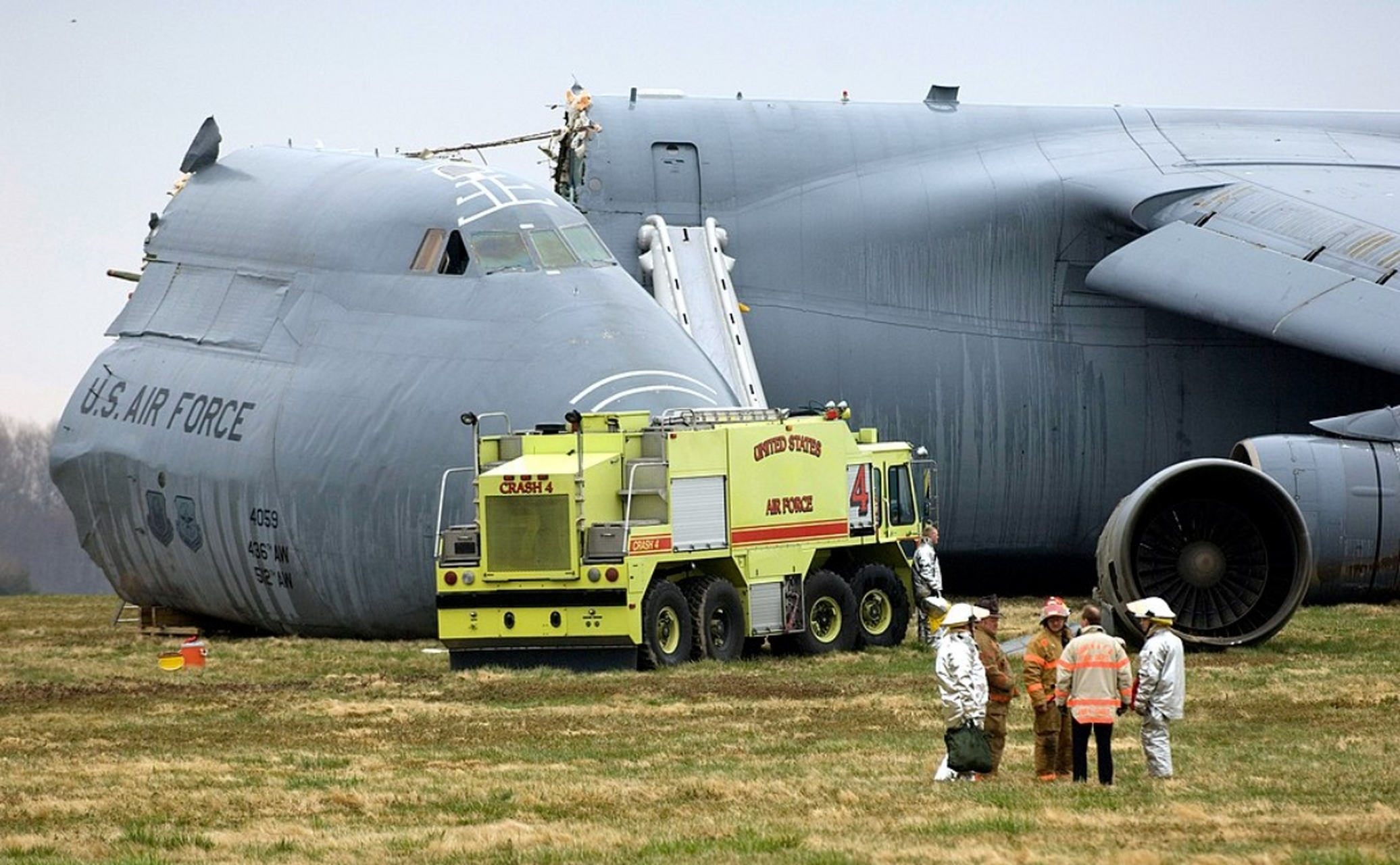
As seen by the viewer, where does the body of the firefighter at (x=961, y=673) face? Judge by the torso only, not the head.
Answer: to the viewer's right

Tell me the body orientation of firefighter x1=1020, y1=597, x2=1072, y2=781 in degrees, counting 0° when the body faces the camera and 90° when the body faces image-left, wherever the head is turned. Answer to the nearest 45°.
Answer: approximately 315°

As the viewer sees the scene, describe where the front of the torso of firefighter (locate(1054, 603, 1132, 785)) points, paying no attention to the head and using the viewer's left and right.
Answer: facing away from the viewer

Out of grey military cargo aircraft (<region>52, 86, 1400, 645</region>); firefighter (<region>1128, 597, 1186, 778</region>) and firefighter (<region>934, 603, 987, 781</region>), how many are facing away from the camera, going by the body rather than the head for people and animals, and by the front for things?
0

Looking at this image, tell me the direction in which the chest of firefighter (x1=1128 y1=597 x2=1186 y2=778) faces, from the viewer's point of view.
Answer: to the viewer's left

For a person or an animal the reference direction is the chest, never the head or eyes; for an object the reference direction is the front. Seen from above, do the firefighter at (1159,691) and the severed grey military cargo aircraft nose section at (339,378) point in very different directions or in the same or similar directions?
very different directions

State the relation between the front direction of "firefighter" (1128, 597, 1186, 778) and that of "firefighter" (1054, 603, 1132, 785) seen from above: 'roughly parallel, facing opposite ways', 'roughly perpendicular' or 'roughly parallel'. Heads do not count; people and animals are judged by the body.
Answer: roughly perpendicular

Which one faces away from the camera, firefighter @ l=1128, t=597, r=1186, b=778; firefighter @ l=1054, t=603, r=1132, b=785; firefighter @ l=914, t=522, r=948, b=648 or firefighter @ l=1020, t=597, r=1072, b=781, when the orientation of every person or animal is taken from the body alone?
firefighter @ l=1054, t=603, r=1132, b=785

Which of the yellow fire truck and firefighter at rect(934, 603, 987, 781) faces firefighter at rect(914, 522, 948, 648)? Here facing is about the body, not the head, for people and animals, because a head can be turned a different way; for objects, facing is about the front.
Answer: the yellow fire truck

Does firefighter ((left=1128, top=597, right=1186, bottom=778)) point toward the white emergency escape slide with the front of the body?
no

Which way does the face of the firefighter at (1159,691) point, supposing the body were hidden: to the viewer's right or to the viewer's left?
to the viewer's left

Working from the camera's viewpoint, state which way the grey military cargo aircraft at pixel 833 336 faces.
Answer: facing the viewer and to the left of the viewer
